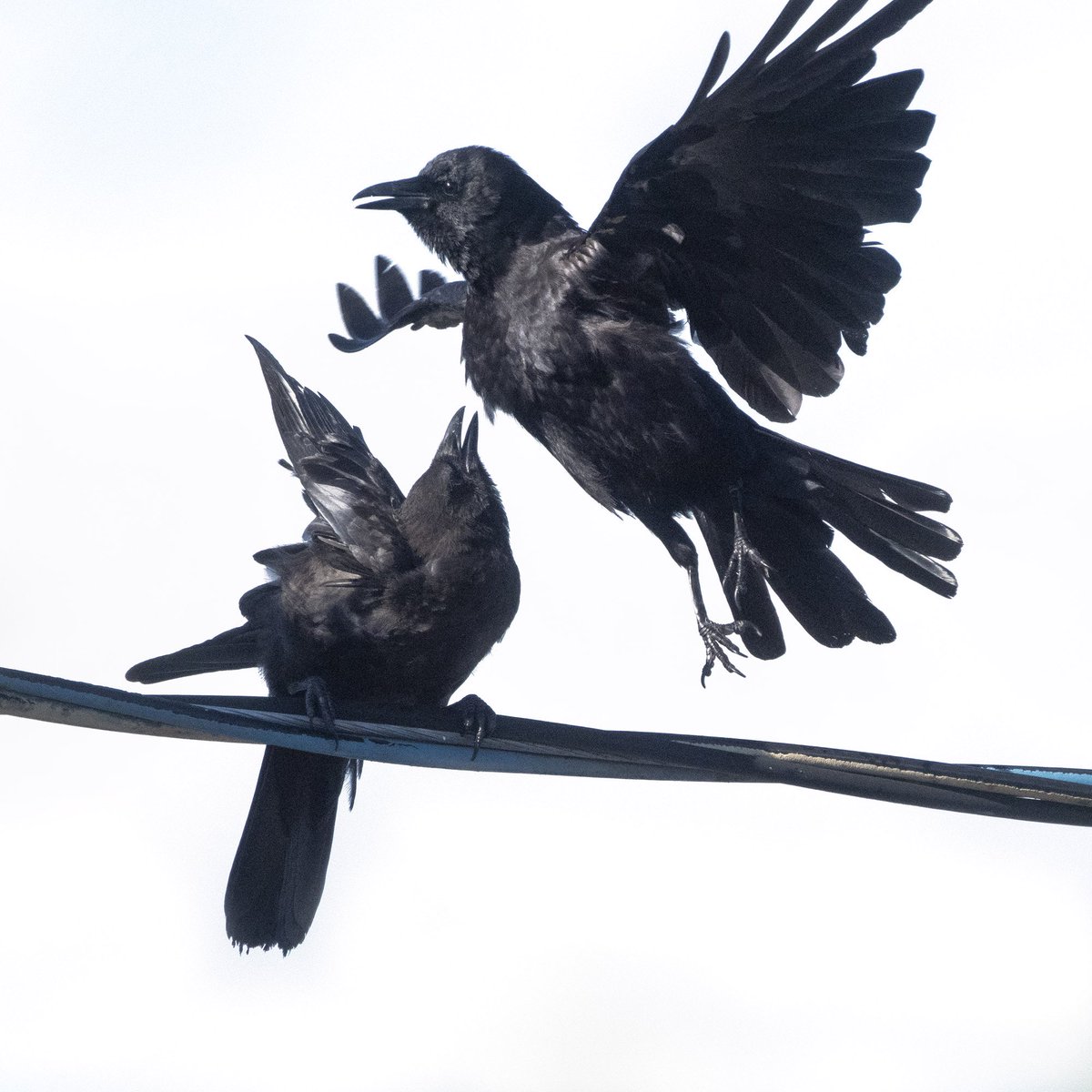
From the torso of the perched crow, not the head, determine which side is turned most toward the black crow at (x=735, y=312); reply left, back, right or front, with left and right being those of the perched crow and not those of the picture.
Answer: front
